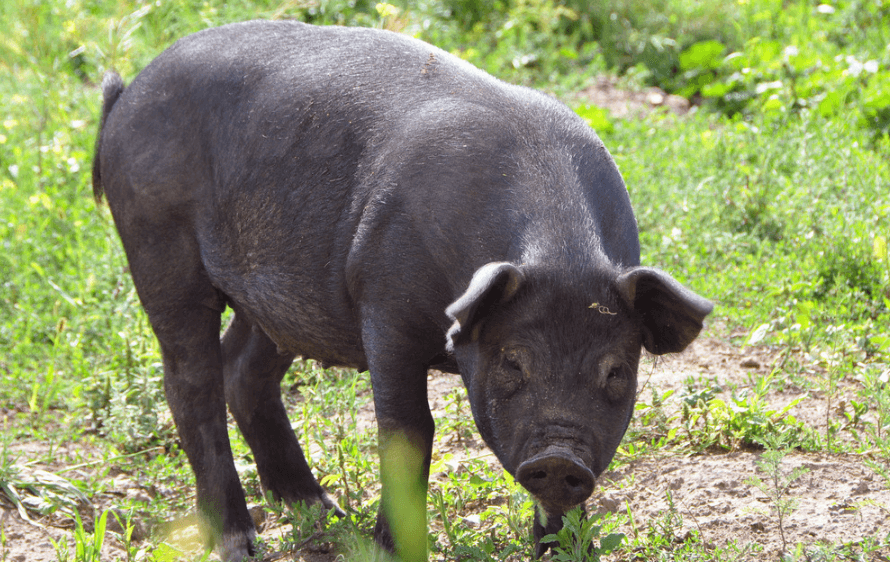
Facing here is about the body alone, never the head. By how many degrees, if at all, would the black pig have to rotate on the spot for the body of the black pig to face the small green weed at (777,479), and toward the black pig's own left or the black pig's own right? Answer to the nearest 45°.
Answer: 0° — it already faces it

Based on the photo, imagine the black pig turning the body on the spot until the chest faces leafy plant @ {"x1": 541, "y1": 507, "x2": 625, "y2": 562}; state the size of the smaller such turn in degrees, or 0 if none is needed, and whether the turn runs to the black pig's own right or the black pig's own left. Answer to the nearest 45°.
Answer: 0° — it already faces it

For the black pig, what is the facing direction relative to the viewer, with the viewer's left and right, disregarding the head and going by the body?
facing the viewer and to the right of the viewer

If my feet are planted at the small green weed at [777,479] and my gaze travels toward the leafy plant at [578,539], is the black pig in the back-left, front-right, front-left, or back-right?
front-right

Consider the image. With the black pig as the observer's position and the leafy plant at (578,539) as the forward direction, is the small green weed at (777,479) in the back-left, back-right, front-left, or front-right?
front-left

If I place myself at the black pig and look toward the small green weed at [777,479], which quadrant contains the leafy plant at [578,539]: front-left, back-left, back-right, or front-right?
front-right
